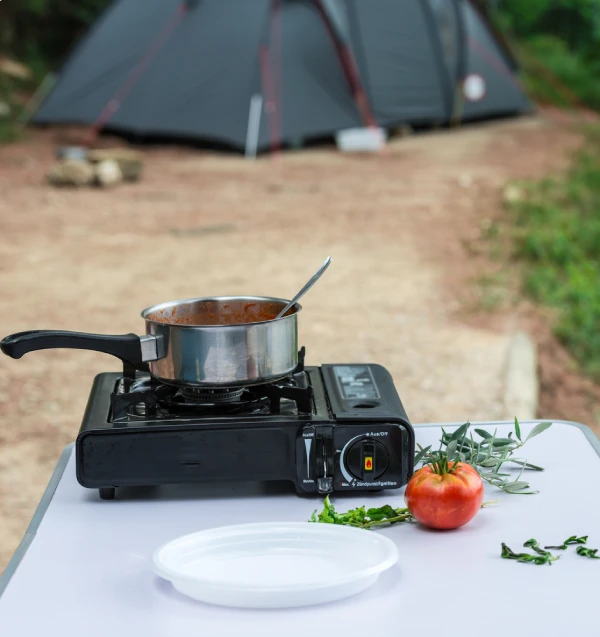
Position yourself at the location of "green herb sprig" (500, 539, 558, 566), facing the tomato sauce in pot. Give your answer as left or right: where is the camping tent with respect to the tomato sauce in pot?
right

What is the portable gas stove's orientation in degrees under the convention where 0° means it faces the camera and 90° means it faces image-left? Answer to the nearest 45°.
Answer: approximately 0°
